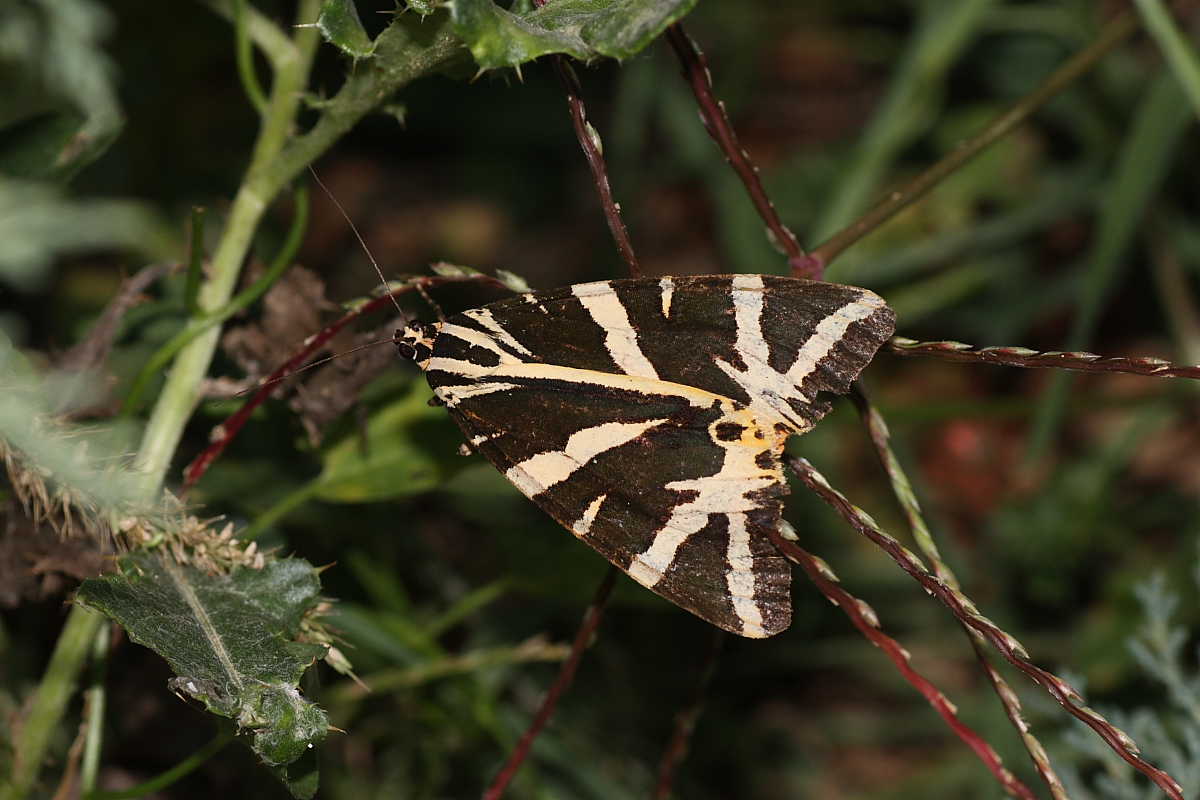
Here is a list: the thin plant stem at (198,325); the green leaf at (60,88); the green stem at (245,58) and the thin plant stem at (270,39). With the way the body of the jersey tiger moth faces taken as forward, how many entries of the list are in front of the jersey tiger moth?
4

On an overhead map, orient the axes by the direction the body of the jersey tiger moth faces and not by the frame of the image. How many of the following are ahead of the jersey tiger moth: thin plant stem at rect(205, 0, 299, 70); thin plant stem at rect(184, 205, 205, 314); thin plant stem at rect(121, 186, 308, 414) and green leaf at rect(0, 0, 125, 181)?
4

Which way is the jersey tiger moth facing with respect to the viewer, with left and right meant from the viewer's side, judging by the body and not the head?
facing to the left of the viewer

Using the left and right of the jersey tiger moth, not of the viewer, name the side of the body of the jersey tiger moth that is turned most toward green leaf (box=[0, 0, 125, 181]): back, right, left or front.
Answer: front

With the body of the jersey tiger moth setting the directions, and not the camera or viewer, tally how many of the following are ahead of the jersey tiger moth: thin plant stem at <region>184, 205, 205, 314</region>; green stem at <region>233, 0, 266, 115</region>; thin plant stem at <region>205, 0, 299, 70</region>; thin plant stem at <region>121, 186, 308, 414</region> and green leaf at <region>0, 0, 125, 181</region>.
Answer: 5
